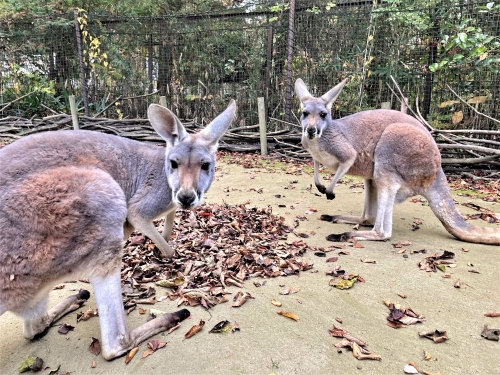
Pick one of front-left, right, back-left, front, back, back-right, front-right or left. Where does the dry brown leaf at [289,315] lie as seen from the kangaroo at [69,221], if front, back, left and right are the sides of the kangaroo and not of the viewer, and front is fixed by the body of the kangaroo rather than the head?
front-right

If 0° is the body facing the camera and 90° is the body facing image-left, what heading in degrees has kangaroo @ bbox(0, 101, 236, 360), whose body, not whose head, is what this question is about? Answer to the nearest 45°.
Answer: approximately 225°

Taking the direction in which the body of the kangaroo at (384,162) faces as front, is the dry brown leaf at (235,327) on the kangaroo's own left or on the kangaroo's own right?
on the kangaroo's own left

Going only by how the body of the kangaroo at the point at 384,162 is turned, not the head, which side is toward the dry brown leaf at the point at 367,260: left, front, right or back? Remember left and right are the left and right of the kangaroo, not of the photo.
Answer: left

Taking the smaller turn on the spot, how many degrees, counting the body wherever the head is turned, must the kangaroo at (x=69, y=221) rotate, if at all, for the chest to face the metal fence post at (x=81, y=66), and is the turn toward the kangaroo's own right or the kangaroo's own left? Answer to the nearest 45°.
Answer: approximately 45° to the kangaroo's own left

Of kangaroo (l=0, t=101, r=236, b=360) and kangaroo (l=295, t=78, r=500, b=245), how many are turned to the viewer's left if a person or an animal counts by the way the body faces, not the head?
1

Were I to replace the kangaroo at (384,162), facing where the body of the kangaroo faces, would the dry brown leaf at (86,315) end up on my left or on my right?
on my left

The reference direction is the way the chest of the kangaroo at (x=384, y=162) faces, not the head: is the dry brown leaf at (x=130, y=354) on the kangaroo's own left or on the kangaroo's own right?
on the kangaroo's own left

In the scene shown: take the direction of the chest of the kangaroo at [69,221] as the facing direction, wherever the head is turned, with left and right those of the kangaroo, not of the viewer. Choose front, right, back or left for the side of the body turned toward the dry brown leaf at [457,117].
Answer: front

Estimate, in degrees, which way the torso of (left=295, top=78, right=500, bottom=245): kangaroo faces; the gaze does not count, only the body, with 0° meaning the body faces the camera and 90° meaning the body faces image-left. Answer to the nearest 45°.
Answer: approximately 90°
